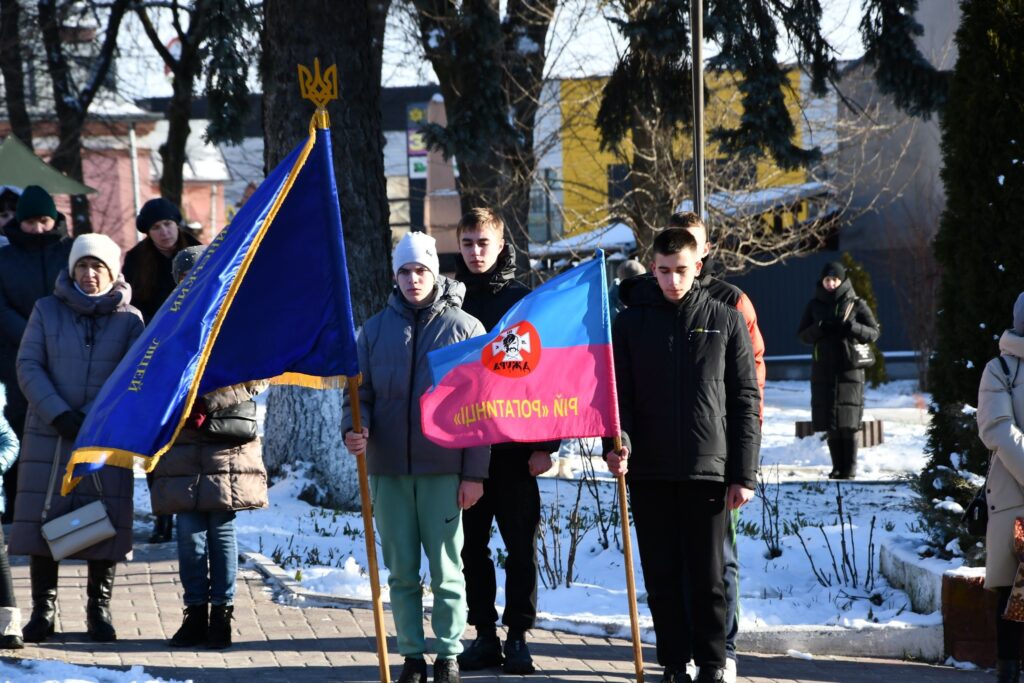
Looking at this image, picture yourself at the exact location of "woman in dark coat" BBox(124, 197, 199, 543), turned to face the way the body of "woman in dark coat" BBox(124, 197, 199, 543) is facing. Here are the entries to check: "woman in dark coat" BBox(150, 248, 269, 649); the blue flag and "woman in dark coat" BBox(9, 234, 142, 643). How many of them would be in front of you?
3

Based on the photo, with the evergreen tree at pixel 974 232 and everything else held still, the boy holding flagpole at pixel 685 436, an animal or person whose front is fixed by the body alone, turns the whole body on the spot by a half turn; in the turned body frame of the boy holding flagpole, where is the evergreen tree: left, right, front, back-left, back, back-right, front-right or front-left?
front-right

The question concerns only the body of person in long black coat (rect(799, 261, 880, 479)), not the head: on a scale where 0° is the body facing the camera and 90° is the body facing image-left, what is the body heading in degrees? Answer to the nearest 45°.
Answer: approximately 0°

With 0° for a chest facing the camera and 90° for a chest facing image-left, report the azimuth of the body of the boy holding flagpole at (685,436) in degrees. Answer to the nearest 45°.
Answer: approximately 0°

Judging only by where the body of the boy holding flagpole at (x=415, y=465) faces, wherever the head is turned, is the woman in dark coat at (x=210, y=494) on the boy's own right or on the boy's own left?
on the boy's own right

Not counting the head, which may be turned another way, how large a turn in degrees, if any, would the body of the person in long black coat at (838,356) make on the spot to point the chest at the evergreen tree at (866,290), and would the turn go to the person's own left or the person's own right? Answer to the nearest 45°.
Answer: approximately 180°
